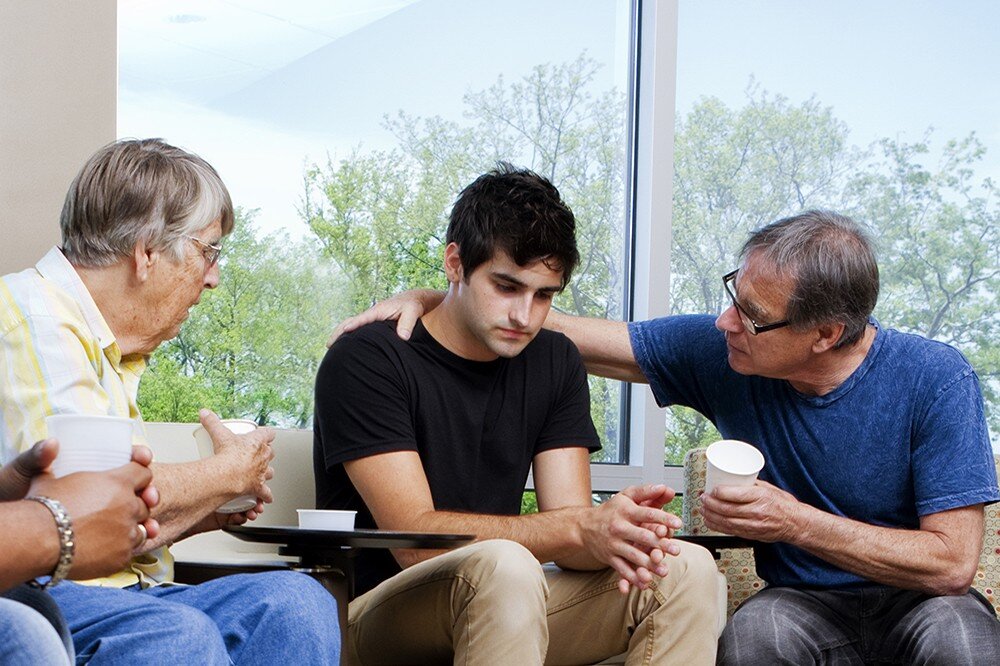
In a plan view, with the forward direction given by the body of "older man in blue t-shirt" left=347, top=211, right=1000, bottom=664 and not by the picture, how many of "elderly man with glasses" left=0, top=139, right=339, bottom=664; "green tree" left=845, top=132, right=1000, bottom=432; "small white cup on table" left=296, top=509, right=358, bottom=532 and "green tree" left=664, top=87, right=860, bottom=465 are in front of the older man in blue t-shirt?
2

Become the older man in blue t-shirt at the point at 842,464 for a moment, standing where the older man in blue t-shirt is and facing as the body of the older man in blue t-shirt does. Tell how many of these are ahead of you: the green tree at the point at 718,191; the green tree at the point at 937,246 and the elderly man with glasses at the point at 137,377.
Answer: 1

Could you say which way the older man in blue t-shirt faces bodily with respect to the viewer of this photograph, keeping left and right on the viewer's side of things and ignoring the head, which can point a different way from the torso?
facing the viewer and to the left of the viewer

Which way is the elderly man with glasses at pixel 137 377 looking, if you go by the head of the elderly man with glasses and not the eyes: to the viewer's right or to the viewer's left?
to the viewer's right

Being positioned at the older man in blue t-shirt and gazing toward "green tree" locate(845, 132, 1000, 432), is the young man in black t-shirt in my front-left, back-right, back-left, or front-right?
back-left

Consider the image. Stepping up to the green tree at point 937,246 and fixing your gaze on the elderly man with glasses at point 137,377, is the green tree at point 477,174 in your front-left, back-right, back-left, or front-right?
front-right

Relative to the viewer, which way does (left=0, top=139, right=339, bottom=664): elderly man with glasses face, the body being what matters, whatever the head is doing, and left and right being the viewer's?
facing to the right of the viewer

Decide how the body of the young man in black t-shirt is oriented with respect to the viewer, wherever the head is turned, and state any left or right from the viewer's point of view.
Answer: facing the viewer and to the right of the viewer

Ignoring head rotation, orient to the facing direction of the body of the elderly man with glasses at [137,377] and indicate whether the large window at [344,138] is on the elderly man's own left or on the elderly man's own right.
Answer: on the elderly man's own left

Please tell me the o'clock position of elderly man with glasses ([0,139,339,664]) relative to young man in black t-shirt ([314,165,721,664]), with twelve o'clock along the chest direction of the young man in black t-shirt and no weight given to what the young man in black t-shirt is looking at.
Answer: The elderly man with glasses is roughly at 3 o'clock from the young man in black t-shirt.

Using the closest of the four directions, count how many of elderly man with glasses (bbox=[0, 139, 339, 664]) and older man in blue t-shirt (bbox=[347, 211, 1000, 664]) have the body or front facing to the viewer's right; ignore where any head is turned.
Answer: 1

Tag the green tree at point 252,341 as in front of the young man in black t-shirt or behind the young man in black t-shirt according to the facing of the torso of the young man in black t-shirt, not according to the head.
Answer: behind

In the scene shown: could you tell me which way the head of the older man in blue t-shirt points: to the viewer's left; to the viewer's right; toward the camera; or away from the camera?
to the viewer's left

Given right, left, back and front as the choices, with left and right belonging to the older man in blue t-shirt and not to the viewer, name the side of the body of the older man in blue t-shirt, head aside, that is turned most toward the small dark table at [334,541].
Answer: front

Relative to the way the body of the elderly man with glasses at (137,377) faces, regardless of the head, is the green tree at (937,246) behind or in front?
in front

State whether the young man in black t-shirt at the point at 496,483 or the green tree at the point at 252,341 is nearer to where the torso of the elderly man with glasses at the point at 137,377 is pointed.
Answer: the young man in black t-shirt

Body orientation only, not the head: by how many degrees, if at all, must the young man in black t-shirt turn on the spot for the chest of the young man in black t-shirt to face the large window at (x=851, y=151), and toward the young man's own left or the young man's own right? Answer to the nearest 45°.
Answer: approximately 90° to the young man's own left

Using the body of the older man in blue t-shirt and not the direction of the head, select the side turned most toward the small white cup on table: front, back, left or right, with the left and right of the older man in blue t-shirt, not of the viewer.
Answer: front
